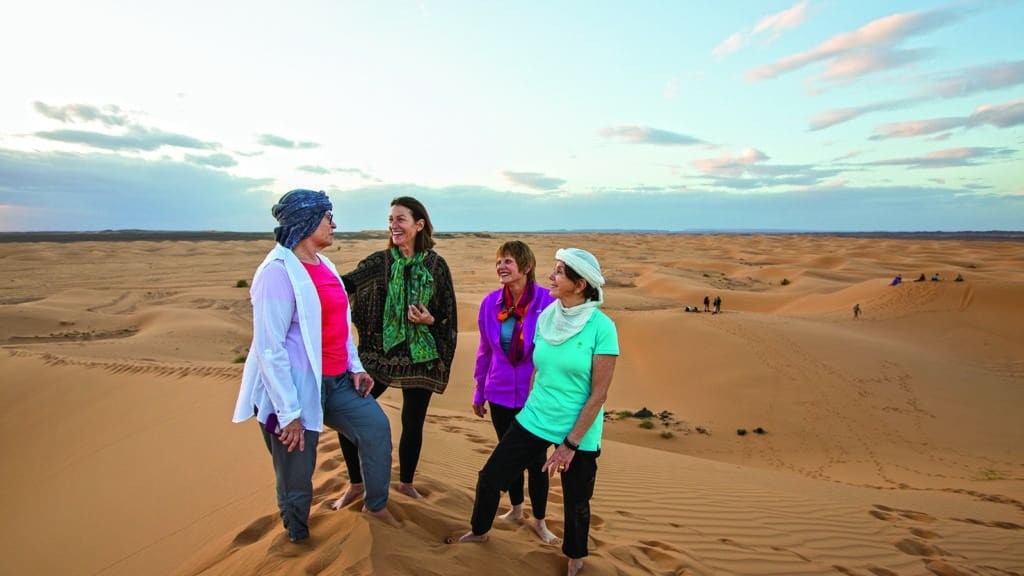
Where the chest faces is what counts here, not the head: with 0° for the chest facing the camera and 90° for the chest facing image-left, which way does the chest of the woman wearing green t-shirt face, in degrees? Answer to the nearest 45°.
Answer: approximately 45°

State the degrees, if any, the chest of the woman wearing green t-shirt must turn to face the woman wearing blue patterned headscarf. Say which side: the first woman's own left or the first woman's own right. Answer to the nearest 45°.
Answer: approximately 45° to the first woman's own right

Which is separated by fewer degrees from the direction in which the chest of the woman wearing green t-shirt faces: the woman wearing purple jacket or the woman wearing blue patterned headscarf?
the woman wearing blue patterned headscarf

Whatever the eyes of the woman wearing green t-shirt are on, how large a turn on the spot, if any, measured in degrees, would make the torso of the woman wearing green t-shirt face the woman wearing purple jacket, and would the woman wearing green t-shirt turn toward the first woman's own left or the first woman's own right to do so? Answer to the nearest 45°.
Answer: approximately 90° to the first woman's own right
